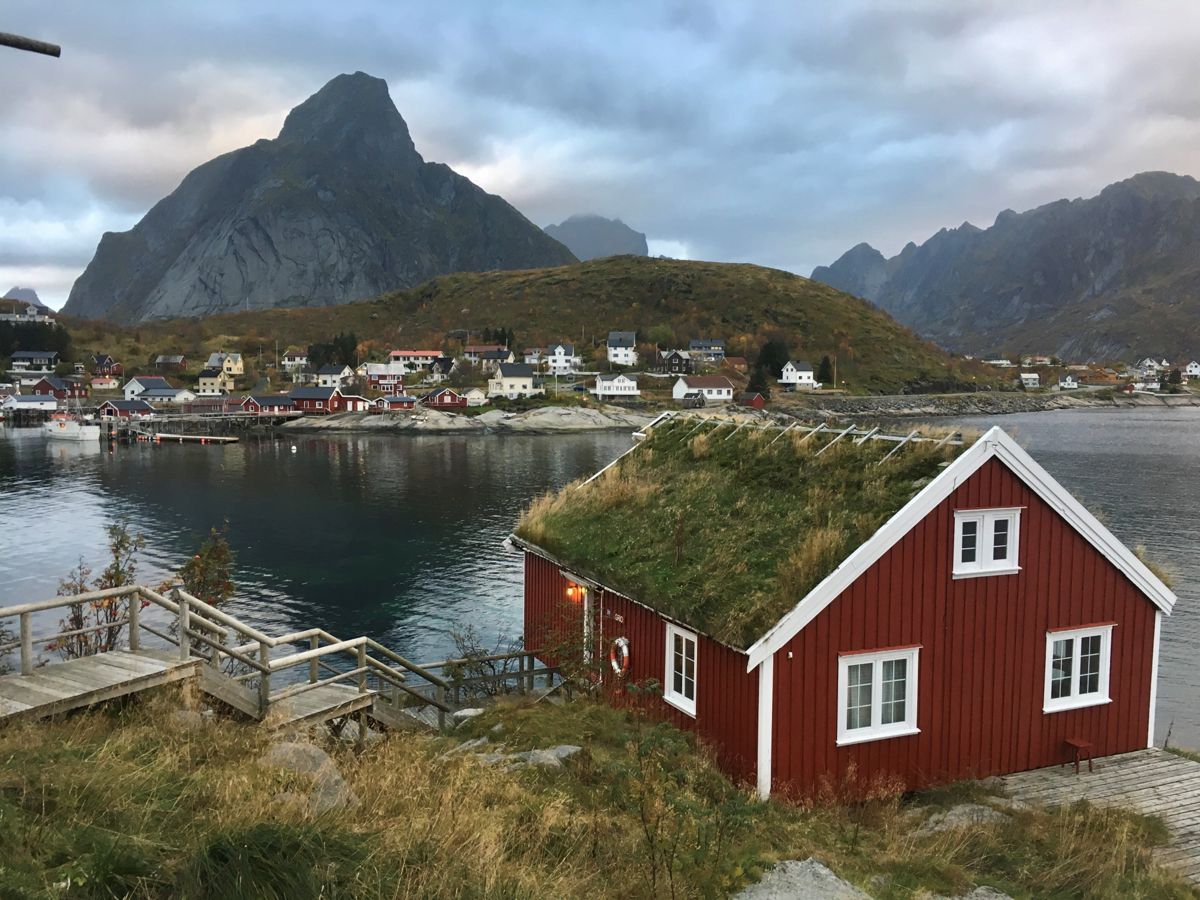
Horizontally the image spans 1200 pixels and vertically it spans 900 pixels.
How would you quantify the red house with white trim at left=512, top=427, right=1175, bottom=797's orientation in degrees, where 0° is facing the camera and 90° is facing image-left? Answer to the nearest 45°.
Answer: approximately 45°

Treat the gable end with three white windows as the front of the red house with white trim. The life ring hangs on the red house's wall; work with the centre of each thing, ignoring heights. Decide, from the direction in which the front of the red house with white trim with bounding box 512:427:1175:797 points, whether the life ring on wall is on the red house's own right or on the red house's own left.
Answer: on the red house's own right

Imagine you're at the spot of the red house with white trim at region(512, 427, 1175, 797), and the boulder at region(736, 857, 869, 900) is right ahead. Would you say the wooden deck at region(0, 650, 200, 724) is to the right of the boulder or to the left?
right

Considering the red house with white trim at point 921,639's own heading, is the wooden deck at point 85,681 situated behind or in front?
in front

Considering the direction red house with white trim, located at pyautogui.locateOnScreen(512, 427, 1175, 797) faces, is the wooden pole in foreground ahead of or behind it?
ahead

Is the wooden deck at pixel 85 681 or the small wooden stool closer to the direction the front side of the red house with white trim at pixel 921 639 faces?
the wooden deck
